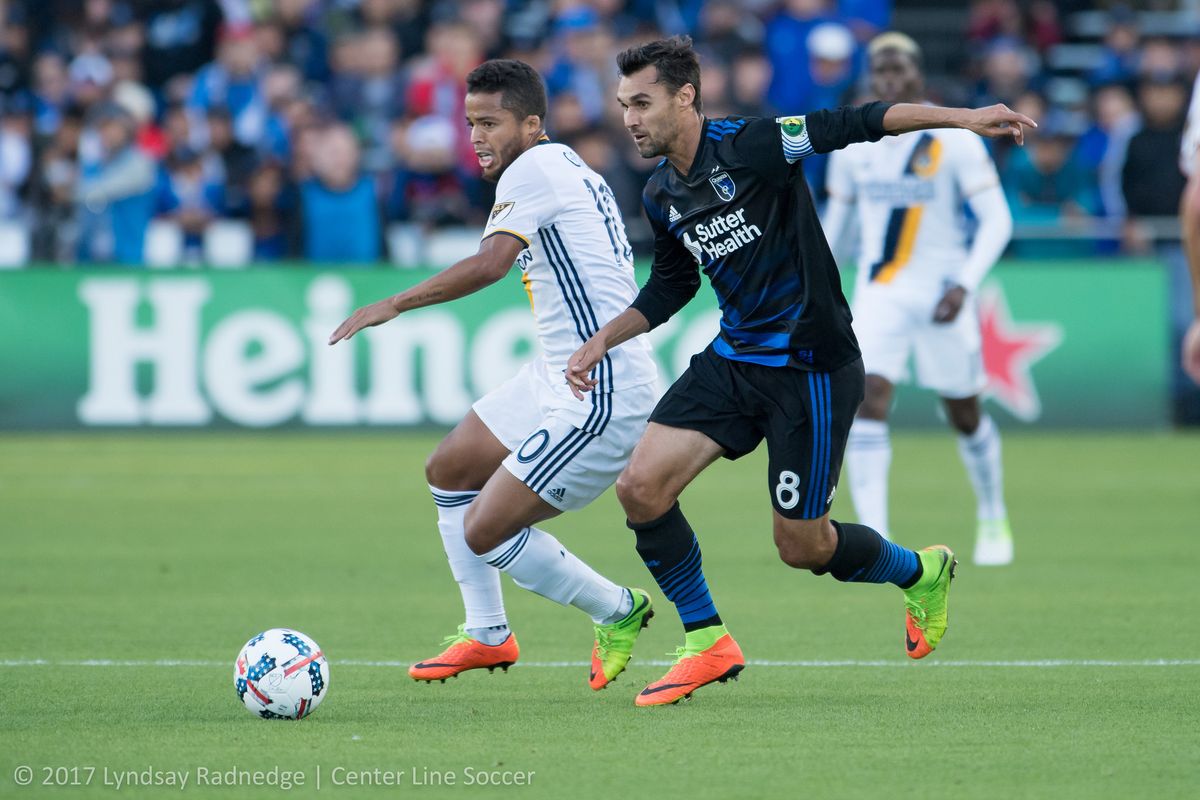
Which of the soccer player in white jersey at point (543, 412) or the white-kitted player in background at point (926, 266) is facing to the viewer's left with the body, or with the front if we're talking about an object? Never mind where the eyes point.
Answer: the soccer player in white jersey

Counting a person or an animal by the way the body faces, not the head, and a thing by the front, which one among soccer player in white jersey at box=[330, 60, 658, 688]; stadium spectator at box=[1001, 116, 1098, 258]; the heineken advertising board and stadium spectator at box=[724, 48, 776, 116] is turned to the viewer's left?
the soccer player in white jersey

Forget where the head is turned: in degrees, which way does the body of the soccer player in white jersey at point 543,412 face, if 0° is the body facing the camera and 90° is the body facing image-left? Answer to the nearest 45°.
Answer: approximately 90°

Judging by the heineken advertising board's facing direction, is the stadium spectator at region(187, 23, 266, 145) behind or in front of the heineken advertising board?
behind

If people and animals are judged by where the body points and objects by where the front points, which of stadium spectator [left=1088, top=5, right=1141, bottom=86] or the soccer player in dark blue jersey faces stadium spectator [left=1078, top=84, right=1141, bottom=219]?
stadium spectator [left=1088, top=5, right=1141, bottom=86]

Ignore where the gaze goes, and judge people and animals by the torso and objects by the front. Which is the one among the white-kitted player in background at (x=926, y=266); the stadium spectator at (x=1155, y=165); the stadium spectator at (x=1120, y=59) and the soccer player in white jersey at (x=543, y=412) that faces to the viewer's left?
the soccer player in white jersey

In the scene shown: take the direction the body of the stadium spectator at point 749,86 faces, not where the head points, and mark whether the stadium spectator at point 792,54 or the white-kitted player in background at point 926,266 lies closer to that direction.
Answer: the white-kitted player in background
